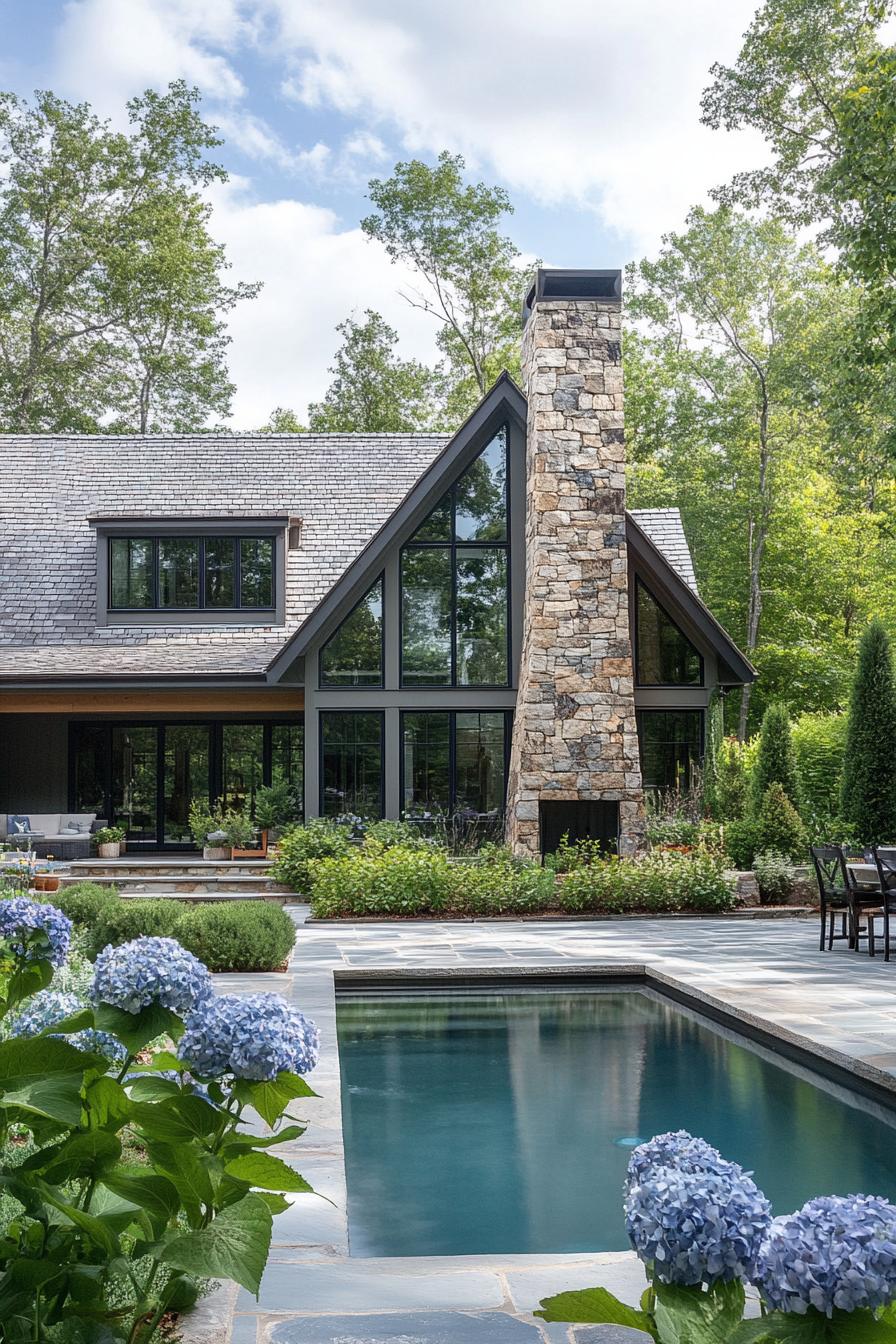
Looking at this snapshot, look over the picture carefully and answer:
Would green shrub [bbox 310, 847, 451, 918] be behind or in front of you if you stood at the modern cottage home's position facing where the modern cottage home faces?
in front

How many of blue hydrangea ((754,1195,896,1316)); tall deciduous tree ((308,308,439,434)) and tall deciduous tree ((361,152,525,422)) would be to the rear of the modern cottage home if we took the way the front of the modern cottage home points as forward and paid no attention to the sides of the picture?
2

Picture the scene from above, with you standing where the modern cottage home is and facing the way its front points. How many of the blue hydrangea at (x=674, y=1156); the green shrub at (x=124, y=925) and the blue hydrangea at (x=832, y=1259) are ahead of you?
3

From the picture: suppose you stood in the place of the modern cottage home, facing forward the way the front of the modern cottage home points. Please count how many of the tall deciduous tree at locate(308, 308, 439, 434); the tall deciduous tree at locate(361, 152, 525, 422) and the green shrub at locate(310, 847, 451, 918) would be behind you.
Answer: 2

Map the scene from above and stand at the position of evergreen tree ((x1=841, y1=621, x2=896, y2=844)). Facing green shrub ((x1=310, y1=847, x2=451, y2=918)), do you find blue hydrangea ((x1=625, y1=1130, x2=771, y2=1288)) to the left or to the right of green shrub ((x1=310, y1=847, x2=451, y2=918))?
left

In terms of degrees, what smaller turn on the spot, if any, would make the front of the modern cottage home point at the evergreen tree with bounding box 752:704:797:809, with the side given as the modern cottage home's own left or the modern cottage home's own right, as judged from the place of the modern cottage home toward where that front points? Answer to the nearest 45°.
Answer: approximately 45° to the modern cottage home's own left

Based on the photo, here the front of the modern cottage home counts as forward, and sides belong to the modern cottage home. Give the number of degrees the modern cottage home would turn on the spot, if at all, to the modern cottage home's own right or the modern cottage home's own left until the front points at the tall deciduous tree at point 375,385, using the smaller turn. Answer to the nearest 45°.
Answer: approximately 180°

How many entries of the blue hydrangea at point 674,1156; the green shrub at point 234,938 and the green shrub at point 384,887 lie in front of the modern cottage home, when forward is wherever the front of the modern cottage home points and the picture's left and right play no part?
3

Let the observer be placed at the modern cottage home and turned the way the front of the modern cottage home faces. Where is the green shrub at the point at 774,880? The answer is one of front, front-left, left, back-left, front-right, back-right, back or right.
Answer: front-left

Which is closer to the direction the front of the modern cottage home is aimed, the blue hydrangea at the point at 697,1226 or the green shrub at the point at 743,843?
the blue hydrangea

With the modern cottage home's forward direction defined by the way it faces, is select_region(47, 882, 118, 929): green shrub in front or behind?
in front

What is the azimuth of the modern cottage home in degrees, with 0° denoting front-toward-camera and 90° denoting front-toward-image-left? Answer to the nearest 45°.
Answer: approximately 0°

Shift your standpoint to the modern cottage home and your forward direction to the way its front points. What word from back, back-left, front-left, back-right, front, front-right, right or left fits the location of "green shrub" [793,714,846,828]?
left

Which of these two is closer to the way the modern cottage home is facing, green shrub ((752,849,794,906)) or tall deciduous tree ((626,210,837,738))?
the green shrub
